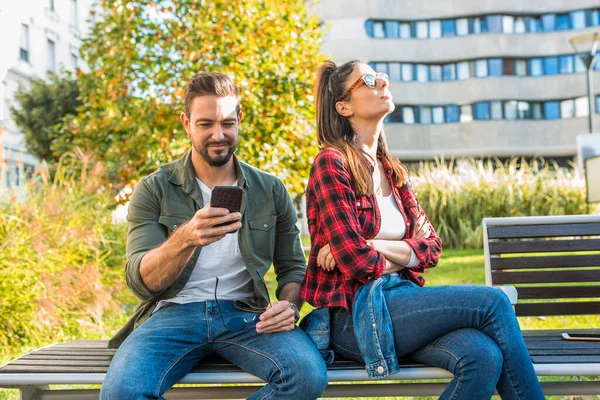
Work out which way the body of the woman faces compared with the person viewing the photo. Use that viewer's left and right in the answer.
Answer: facing the viewer and to the right of the viewer

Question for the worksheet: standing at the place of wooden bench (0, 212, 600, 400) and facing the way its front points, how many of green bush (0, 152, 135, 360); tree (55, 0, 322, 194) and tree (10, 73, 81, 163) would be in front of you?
0

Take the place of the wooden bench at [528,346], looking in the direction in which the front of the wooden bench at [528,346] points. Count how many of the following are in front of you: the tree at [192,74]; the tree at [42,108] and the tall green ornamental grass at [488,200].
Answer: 0

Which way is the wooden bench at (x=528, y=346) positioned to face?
toward the camera

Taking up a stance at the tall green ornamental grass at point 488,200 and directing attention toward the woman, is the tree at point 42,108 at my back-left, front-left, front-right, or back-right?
back-right

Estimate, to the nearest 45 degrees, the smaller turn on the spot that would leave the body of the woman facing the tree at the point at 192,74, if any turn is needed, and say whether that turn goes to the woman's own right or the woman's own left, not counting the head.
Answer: approximately 180°

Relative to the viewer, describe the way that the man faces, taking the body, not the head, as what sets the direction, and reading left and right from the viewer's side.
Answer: facing the viewer

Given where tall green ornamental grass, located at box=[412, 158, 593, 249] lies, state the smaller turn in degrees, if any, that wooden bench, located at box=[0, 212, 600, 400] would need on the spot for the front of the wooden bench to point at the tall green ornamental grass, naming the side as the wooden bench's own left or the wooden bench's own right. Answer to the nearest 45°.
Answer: approximately 180°

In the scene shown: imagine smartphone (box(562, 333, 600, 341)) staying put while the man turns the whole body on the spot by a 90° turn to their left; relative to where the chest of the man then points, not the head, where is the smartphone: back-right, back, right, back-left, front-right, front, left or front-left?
front

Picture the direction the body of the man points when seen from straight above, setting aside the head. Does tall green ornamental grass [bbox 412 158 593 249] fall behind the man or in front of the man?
behind

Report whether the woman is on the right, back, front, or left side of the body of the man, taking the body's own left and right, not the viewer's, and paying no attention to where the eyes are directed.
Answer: left

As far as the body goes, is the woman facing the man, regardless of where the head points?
no

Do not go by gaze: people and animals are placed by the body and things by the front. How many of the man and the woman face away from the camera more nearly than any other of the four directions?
0

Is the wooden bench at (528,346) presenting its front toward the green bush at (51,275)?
no

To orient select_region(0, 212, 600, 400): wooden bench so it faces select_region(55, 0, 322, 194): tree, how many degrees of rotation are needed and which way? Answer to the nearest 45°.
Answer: approximately 180°
